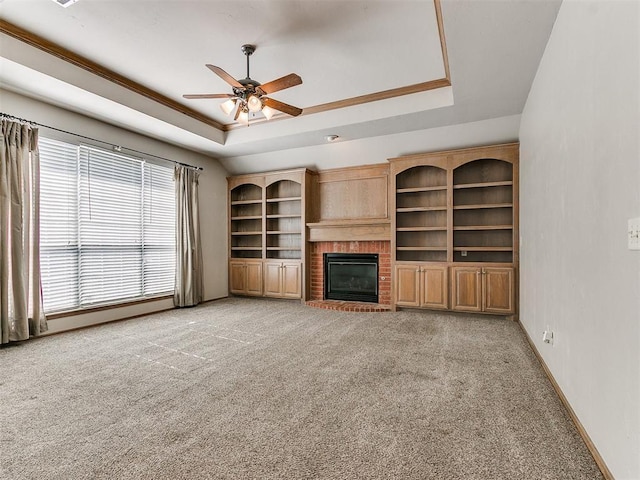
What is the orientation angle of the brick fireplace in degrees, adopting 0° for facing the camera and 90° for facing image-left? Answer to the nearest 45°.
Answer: approximately 0°

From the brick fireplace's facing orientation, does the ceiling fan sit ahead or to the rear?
ahead

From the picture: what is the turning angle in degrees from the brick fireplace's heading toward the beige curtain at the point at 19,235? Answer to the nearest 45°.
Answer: approximately 45° to its right

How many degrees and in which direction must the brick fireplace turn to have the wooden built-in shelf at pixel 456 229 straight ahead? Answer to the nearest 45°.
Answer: approximately 90° to its left

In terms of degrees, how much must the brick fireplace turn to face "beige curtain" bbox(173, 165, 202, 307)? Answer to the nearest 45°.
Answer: approximately 90° to its right

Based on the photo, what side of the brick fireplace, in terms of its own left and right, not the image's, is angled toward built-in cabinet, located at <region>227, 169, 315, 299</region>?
right
